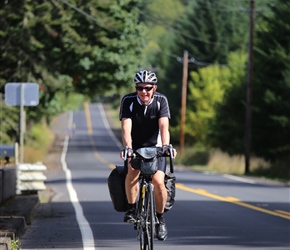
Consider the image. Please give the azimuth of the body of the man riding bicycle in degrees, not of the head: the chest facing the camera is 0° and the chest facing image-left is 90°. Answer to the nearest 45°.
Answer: approximately 0°

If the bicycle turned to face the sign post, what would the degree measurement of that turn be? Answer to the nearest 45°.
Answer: approximately 180°

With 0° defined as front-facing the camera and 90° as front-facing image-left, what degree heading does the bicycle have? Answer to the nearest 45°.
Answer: approximately 0°

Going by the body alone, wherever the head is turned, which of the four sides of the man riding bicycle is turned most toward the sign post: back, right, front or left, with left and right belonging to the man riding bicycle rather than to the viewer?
back
